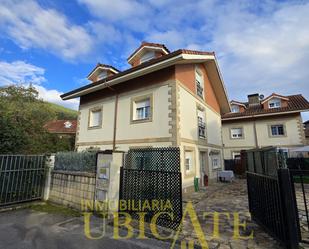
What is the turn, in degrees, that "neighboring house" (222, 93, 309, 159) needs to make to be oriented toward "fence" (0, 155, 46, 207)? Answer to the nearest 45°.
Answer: approximately 45° to its right

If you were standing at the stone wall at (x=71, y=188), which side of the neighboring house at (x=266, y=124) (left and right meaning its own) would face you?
front

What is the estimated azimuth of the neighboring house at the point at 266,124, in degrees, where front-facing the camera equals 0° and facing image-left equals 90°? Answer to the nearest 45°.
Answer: approximately 0°

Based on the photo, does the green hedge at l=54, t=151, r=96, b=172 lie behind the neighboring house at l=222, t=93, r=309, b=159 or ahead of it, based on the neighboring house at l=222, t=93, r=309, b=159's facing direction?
ahead

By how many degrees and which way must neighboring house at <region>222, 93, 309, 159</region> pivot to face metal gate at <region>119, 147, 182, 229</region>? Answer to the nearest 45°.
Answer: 0° — it already faces it

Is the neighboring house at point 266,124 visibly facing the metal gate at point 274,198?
yes

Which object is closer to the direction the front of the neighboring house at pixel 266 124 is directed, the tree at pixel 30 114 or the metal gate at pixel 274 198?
the metal gate
